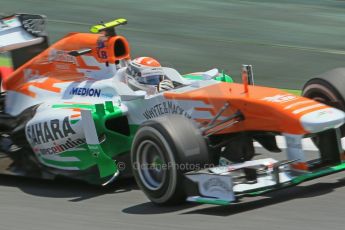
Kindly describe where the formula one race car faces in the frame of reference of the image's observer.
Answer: facing the viewer and to the right of the viewer
